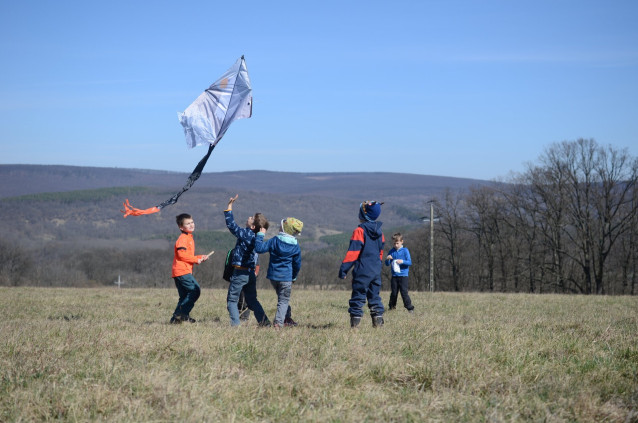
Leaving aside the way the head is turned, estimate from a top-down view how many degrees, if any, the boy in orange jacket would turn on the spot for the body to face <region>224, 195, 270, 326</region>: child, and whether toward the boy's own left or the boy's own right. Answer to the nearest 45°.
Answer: approximately 45° to the boy's own right

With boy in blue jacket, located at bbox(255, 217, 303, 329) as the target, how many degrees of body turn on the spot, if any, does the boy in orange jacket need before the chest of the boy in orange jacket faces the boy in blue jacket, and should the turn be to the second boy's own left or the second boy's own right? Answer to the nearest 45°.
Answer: approximately 45° to the second boy's own right

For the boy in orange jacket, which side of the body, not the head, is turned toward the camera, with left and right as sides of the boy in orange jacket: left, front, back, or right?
right

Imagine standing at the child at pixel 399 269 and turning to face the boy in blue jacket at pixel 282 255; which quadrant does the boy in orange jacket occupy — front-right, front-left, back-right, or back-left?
front-right

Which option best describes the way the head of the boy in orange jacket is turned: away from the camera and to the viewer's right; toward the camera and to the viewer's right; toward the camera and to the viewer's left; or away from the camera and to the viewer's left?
toward the camera and to the viewer's right

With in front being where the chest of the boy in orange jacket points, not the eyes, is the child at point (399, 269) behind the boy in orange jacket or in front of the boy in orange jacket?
in front

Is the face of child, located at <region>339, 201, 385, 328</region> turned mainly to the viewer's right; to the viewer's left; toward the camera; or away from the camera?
away from the camera
